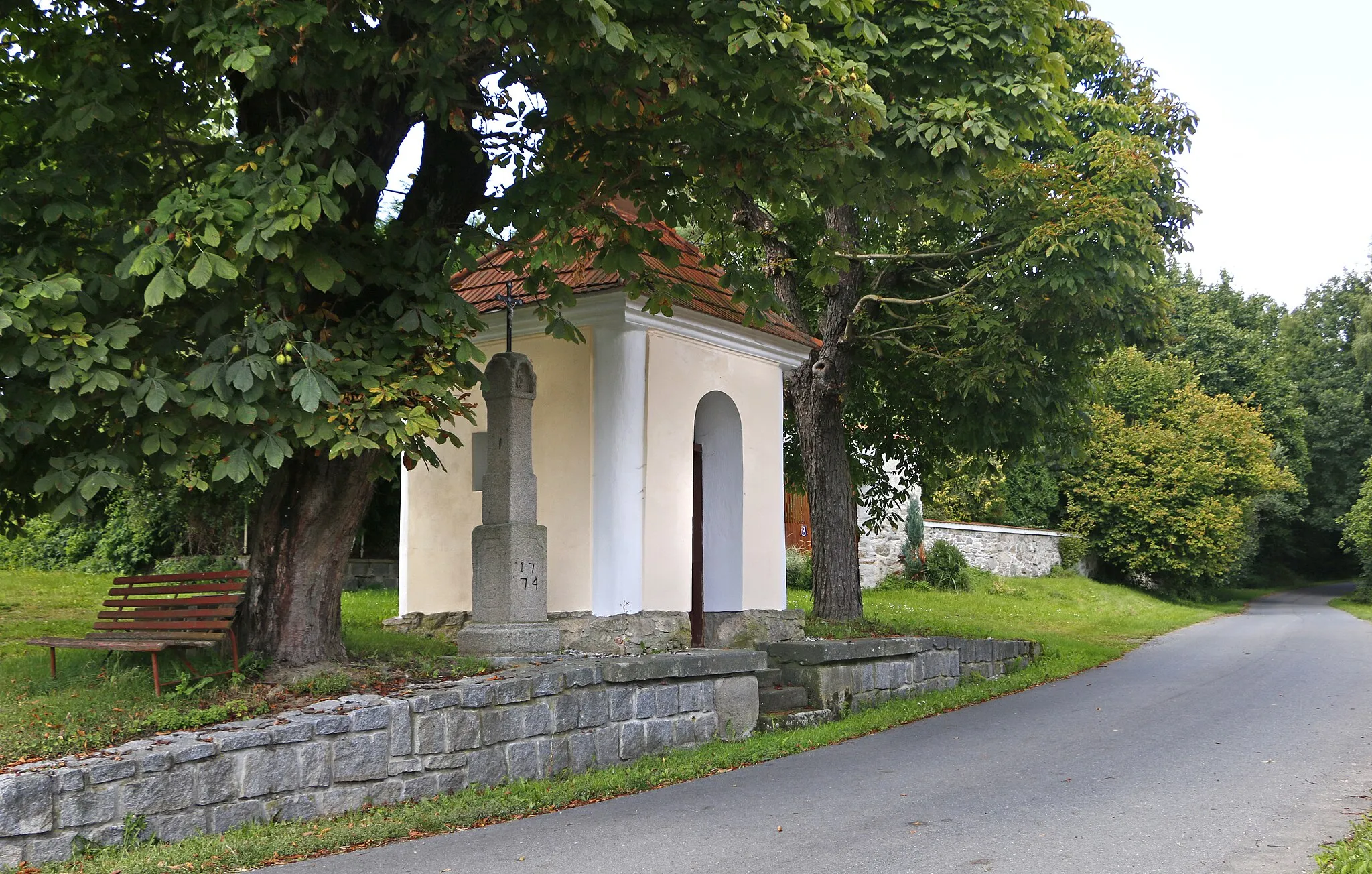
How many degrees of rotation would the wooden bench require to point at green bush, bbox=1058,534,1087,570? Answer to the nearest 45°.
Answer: approximately 180°

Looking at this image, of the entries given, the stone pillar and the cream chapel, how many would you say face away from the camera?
0

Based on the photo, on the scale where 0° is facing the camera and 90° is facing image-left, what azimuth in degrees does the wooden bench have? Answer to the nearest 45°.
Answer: approximately 45°

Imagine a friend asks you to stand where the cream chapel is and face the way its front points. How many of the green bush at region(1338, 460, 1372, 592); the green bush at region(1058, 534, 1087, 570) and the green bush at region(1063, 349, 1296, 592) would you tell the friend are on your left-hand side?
3

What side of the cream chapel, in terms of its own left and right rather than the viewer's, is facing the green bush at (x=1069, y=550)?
left

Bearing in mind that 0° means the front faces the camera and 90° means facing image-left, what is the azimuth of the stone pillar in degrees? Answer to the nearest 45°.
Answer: approximately 315°

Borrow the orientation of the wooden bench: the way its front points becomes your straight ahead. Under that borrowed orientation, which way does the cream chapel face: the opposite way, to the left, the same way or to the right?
to the left

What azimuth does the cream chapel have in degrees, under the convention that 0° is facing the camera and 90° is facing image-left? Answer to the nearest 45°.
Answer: approximately 315°

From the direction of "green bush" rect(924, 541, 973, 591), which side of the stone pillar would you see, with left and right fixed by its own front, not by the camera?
left

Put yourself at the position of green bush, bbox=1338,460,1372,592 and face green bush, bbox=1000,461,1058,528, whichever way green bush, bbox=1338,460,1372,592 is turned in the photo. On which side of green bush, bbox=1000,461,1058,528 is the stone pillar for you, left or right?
left
